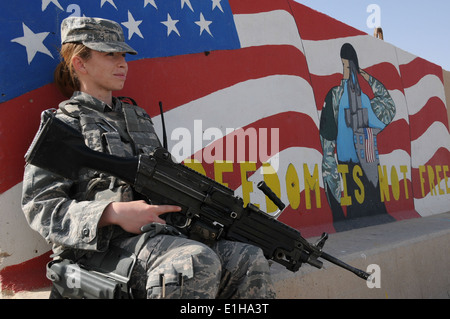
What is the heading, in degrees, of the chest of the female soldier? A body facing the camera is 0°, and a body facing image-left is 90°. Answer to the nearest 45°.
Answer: approximately 315°

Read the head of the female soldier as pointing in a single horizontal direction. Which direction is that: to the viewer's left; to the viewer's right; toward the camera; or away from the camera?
to the viewer's right
